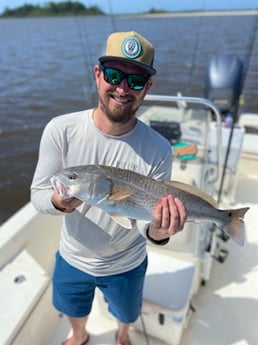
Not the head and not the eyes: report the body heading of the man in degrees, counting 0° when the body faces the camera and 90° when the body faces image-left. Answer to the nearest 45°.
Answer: approximately 0°

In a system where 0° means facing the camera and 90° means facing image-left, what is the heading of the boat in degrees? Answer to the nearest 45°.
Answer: approximately 45°
